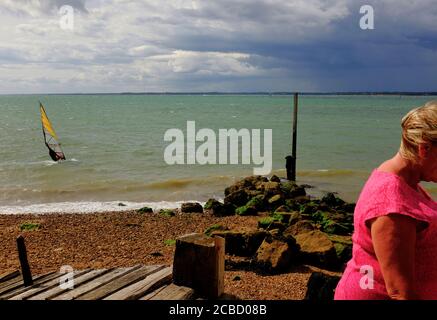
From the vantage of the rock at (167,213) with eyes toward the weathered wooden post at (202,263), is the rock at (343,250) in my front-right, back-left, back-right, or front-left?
front-left

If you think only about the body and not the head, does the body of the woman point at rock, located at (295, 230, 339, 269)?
no

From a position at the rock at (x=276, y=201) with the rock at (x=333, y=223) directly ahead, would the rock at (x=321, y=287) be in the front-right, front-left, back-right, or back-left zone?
front-right

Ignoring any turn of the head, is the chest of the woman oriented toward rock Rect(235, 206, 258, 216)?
no

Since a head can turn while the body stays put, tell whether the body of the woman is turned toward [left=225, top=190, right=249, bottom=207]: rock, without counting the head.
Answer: no
